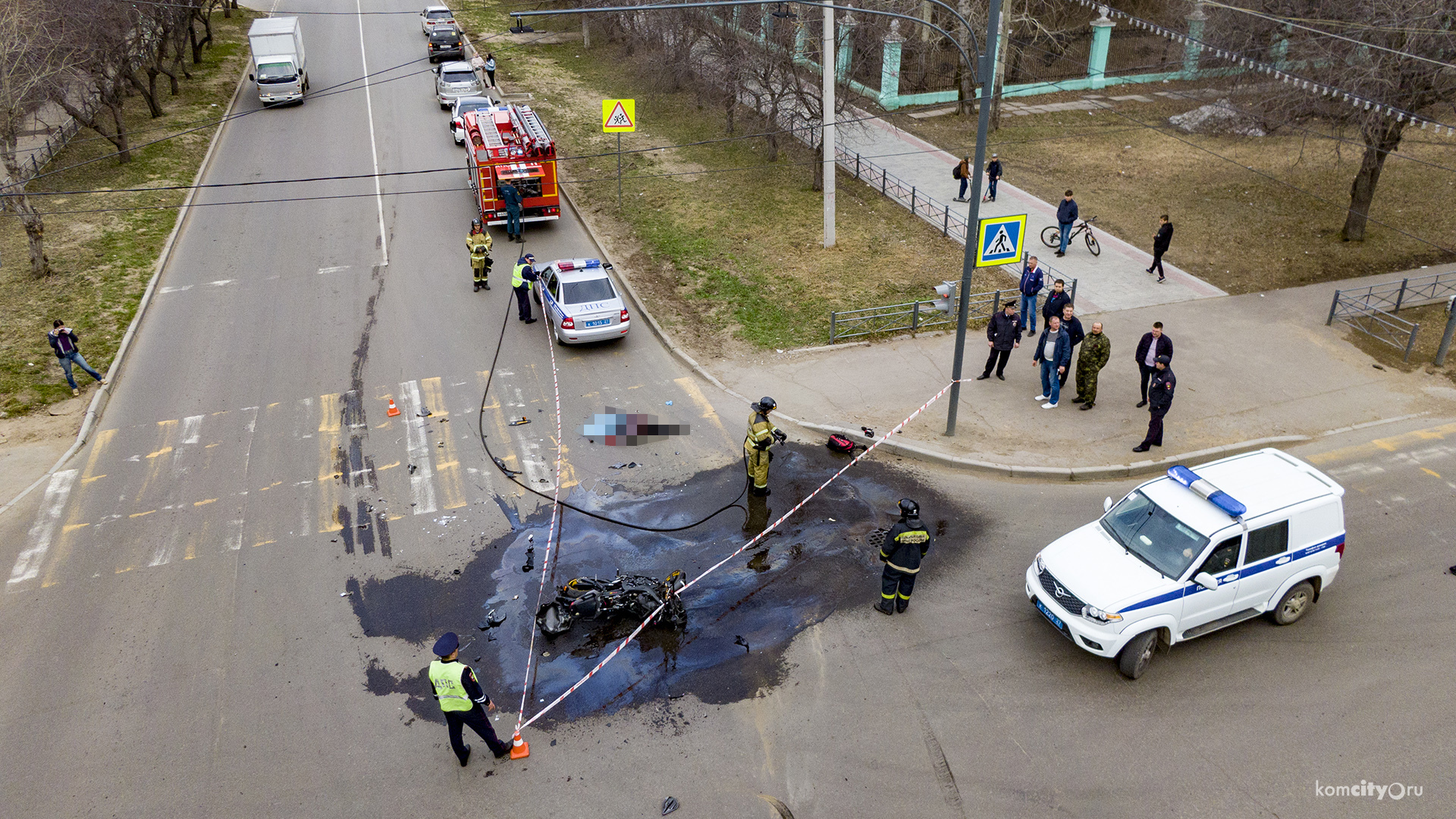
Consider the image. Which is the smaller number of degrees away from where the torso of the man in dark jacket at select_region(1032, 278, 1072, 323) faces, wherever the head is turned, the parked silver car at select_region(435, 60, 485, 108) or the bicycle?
the parked silver car

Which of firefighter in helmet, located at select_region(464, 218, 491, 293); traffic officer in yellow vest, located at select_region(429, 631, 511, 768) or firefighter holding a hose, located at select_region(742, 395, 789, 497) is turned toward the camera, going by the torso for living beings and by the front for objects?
the firefighter in helmet

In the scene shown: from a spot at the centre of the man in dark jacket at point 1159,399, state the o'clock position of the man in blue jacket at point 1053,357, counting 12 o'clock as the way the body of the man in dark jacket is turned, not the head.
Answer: The man in blue jacket is roughly at 1 o'clock from the man in dark jacket.

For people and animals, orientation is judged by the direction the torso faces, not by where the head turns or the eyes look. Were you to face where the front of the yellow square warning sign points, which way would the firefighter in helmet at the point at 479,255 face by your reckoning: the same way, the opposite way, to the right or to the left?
the same way

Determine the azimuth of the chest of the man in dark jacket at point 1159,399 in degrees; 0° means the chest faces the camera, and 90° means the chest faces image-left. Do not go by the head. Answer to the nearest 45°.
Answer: approximately 90°

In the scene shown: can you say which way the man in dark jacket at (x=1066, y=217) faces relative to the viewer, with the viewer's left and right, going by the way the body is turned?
facing the viewer and to the left of the viewer

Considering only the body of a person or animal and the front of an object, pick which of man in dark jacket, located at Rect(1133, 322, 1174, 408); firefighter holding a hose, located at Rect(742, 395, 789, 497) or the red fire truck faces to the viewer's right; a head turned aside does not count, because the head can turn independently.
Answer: the firefighter holding a hose

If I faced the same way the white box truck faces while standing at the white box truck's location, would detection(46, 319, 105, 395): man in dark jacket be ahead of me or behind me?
ahead

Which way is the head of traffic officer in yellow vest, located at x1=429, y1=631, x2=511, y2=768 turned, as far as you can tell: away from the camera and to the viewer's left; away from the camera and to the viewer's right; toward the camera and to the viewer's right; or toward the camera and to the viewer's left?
away from the camera and to the viewer's right

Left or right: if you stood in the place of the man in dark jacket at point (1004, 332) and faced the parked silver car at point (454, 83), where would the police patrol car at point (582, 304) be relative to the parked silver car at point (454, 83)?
left

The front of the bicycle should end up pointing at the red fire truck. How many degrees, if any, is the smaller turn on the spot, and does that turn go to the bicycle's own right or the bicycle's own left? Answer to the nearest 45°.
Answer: approximately 180°

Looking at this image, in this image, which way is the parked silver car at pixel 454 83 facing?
away from the camera

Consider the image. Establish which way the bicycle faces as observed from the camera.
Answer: facing to the right of the viewer

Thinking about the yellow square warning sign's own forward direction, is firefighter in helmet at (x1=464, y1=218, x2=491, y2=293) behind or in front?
in front

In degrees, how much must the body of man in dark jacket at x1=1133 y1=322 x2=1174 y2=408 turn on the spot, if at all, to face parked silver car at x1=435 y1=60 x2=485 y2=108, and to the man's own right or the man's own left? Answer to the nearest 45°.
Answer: approximately 90° to the man's own right

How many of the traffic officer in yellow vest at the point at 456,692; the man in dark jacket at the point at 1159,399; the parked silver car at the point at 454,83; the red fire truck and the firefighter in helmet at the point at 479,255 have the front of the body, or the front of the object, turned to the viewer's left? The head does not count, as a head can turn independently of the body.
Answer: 1

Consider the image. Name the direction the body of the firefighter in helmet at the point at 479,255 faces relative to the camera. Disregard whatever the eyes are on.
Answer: toward the camera

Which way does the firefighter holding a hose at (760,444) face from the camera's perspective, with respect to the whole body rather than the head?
to the viewer's right
